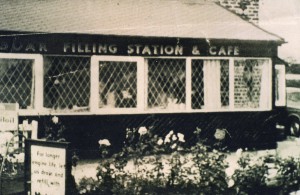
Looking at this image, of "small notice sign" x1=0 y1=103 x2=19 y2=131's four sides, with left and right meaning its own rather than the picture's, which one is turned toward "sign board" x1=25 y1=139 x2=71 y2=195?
front

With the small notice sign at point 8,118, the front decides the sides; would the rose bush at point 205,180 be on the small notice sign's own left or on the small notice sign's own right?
on the small notice sign's own left

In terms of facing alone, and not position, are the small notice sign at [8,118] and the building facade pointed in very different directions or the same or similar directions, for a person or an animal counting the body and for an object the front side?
same or similar directions

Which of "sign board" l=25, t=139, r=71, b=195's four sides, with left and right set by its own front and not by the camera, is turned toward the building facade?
back

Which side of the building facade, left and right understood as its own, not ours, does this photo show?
front

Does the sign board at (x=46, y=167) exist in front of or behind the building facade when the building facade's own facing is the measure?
in front

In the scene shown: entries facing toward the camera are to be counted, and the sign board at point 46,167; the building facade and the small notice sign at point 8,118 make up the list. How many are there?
3

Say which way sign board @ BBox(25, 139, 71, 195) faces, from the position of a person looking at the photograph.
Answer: facing the viewer

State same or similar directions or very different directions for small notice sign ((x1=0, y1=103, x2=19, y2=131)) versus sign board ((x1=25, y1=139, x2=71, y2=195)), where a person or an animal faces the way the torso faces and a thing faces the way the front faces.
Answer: same or similar directions

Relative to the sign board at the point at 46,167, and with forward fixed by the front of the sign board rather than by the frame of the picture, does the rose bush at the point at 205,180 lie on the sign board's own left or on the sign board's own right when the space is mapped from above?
on the sign board's own left

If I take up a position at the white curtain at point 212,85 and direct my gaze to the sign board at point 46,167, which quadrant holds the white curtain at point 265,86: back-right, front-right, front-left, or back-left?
back-left
